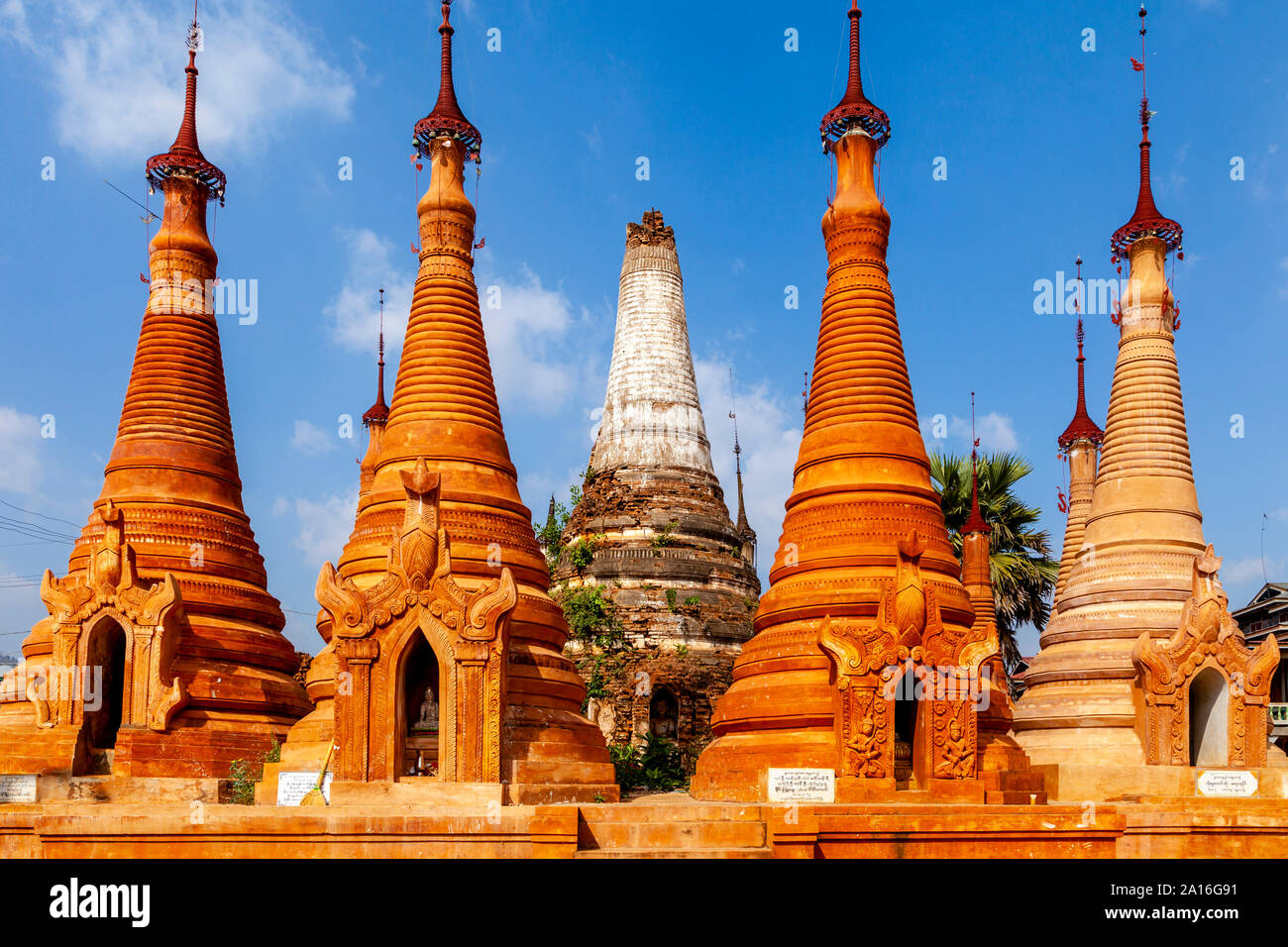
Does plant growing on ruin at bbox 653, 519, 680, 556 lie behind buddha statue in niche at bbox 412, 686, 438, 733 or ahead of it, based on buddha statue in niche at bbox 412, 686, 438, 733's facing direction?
behind

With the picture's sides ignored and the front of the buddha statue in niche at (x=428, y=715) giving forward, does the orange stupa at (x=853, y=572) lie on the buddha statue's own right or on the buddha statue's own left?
on the buddha statue's own left

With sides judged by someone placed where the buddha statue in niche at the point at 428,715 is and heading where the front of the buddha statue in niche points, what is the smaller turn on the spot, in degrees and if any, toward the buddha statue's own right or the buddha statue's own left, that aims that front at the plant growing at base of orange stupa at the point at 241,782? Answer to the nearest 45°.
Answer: approximately 135° to the buddha statue's own right

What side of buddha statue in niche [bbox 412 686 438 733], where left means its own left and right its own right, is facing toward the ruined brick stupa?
back

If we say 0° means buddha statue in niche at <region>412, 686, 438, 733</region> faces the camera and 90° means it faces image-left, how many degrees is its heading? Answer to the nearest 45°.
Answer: approximately 0°
